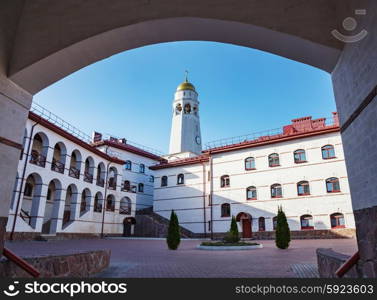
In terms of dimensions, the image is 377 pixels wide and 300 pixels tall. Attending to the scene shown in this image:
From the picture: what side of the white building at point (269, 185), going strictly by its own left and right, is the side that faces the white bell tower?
right

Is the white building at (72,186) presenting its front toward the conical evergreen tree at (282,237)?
yes

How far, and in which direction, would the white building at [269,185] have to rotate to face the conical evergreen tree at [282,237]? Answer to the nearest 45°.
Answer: approximately 45° to its left

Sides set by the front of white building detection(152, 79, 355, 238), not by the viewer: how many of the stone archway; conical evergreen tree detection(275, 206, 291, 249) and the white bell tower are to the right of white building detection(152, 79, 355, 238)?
1

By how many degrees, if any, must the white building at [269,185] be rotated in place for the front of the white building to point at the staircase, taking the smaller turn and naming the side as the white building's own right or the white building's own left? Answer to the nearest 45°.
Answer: approximately 45° to the white building's own right

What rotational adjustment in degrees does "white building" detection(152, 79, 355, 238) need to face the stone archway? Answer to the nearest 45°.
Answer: approximately 45° to its left

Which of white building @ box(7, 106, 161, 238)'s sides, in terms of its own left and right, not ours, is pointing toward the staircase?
left
